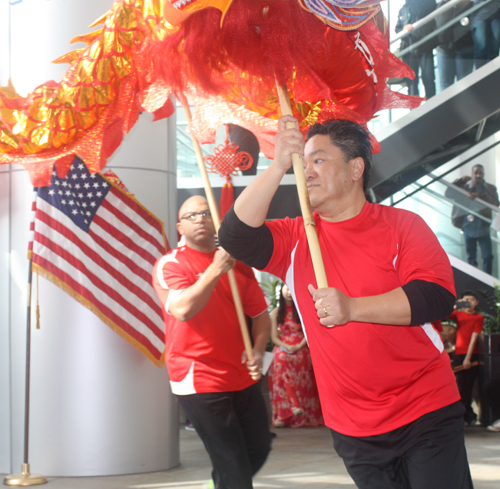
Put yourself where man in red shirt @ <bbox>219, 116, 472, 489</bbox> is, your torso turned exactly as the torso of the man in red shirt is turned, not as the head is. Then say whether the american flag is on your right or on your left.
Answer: on your right

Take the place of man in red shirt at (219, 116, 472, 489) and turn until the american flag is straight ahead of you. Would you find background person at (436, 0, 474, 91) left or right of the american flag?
right

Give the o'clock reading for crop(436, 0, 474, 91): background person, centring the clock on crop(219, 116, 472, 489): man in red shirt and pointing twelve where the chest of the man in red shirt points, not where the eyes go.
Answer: The background person is roughly at 5 o'clock from the man in red shirt.
